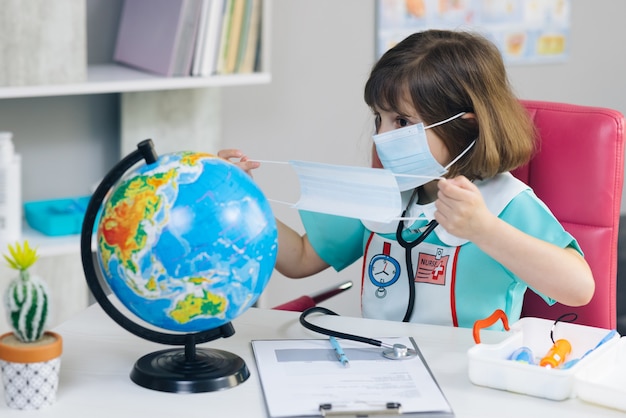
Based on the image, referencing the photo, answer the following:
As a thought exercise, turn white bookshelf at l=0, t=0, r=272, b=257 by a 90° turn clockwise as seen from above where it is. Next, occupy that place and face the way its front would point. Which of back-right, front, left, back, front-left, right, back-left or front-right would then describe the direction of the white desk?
left

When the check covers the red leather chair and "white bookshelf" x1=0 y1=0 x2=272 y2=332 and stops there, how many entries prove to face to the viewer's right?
0

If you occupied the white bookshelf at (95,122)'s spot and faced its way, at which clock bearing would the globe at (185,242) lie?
The globe is roughly at 12 o'clock from the white bookshelf.

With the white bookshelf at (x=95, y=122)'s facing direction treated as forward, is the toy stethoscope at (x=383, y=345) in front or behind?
in front

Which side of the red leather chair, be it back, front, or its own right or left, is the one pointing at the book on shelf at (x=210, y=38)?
right

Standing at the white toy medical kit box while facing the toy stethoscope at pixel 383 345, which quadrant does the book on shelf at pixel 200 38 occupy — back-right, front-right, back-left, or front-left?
front-right

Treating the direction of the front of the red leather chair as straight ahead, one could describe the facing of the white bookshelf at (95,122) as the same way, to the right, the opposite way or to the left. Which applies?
to the left

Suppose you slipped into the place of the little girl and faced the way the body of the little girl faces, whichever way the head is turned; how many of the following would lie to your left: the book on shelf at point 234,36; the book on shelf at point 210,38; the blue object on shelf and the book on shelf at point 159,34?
0

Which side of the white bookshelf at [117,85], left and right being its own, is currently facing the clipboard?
front

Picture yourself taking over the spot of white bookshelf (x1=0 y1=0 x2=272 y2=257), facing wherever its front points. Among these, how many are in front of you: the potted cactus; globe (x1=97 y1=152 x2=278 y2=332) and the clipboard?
3

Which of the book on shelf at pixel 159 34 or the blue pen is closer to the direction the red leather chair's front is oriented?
the blue pen

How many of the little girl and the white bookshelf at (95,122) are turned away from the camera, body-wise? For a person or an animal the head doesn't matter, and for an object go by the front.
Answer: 0

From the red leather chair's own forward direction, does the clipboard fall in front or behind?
in front

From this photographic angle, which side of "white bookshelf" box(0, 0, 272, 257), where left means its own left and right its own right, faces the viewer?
front

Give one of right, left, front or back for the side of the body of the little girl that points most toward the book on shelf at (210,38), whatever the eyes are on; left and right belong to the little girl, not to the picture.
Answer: right

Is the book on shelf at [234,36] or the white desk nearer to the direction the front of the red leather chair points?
the white desk

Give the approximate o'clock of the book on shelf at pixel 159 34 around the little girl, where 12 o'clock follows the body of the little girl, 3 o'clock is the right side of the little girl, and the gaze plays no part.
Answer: The book on shelf is roughly at 3 o'clock from the little girl.

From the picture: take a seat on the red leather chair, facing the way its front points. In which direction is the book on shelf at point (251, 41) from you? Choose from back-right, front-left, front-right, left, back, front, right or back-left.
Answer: right

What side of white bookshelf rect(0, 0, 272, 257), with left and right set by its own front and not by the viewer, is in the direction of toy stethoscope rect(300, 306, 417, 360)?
front

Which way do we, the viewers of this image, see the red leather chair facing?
facing the viewer and to the left of the viewer
